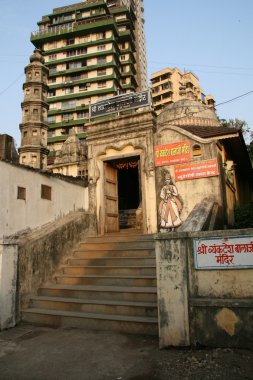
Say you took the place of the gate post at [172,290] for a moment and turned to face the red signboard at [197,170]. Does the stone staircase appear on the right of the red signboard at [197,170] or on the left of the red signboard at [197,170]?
left

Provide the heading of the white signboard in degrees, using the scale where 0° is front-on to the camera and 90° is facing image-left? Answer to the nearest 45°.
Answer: approximately 0°

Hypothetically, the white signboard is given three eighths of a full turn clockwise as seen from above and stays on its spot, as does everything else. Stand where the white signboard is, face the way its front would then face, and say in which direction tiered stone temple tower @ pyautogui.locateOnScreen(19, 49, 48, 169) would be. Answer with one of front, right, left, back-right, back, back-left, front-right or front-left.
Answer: front

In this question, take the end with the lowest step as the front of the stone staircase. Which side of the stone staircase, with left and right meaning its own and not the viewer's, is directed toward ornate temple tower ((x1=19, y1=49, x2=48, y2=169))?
back

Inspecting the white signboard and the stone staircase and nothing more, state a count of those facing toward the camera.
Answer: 2

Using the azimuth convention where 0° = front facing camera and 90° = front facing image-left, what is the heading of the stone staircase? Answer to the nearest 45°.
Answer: approximately 0°

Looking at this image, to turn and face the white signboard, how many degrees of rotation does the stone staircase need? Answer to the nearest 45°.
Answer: approximately 45° to its left

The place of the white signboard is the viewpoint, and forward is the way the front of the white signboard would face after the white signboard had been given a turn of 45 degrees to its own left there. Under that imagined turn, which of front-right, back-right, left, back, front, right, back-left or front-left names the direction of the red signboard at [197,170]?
back-left

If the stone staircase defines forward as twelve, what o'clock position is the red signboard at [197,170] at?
The red signboard is roughly at 8 o'clock from the stone staircase.
